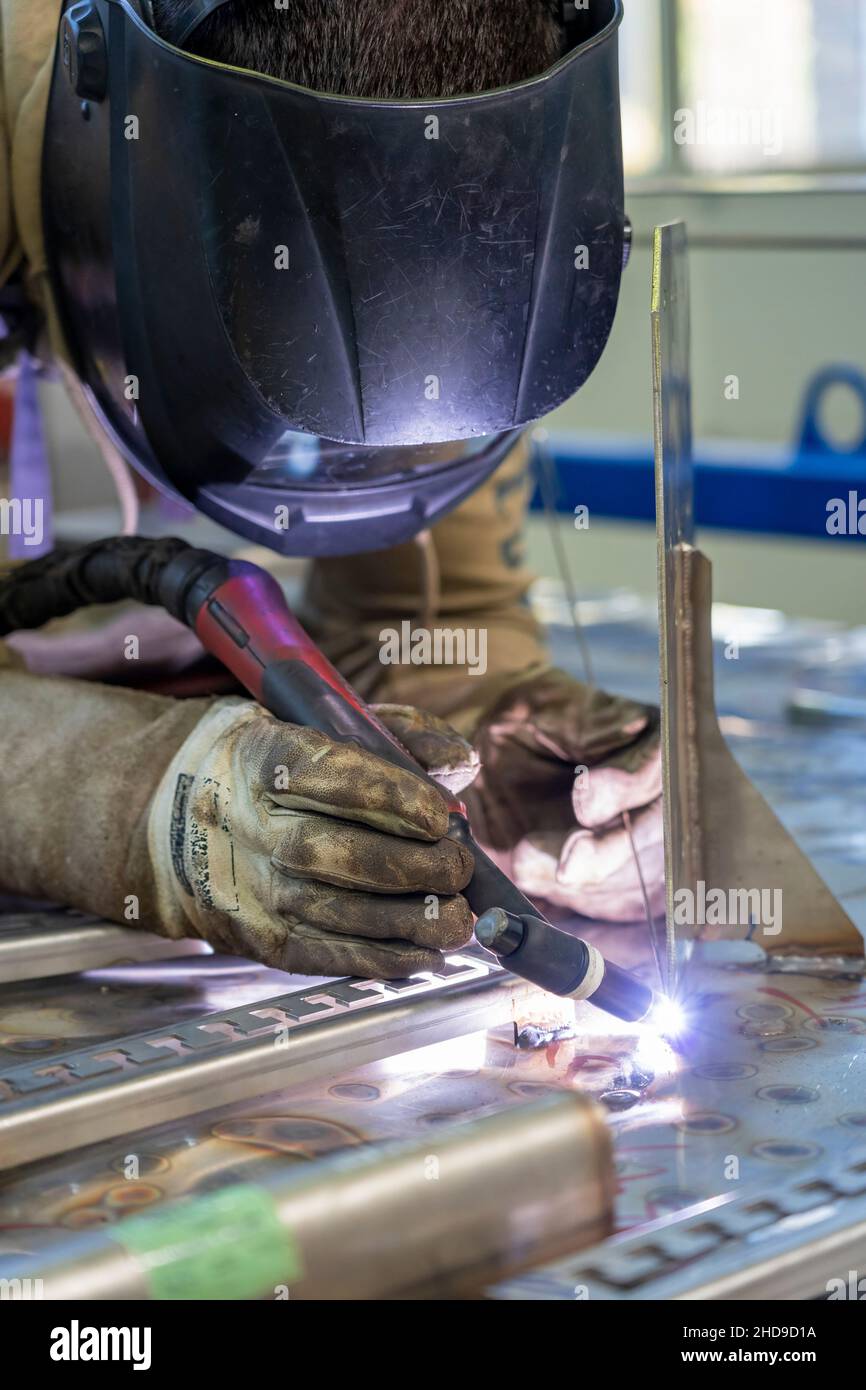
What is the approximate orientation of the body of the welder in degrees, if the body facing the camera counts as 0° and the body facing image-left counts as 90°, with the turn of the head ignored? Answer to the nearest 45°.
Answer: approximately 315°
